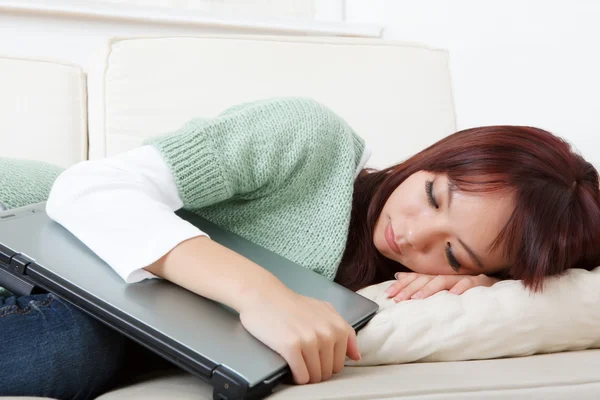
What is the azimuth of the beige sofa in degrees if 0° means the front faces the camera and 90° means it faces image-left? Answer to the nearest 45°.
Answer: approximately 0°
